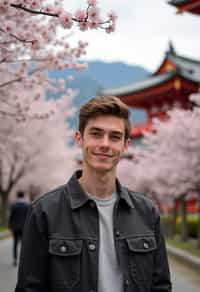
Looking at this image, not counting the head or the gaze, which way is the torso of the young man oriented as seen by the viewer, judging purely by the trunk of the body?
toward the camera

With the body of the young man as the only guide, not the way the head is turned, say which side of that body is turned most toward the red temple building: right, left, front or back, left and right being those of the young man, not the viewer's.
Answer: back

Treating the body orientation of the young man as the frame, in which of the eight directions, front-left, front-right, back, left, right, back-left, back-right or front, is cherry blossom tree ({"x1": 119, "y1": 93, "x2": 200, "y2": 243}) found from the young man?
back
